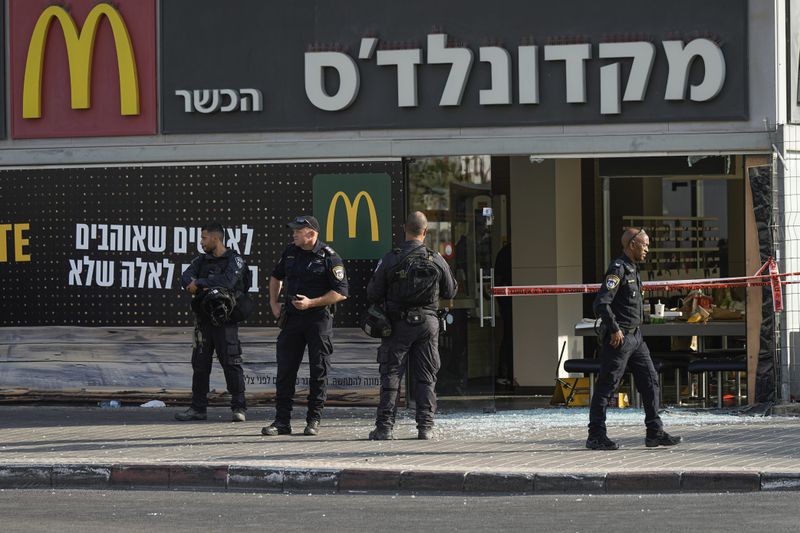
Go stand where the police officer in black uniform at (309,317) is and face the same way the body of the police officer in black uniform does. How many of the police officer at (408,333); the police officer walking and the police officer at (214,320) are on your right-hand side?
1

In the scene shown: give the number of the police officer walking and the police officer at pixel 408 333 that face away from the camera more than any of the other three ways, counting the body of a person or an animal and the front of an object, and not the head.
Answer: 1

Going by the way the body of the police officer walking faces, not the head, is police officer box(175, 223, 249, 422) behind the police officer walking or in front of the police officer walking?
behind

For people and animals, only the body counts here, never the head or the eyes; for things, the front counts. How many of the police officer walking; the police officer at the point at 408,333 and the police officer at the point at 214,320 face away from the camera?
1

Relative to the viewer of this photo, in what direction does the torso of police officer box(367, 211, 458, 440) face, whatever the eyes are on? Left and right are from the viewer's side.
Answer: facing away from the viewer

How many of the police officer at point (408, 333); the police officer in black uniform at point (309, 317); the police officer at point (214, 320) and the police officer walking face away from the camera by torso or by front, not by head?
1

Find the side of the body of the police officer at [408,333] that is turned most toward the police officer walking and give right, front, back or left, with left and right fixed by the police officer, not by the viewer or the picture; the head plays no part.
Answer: right

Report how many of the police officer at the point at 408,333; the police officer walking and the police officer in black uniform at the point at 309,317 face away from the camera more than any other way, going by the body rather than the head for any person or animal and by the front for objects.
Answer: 1

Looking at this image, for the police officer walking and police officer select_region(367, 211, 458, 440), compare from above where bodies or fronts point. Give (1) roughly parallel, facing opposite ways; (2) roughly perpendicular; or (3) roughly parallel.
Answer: roughly perpendicular

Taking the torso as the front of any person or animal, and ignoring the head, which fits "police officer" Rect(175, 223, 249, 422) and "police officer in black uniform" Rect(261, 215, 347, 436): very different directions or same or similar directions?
same or similar directions

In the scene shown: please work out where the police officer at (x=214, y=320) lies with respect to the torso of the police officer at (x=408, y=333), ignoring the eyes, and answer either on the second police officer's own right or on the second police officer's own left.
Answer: on the second police officer's own left

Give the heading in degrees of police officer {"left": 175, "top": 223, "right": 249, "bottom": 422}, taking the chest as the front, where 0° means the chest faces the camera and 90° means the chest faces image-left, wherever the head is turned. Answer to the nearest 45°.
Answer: approximately 45°

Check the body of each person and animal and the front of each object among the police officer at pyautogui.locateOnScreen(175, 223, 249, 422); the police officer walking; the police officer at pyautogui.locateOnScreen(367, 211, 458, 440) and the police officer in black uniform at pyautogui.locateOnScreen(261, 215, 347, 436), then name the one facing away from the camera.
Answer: the police officer at pyautogui.locateOnScreen(367, 211, 458, 440)
